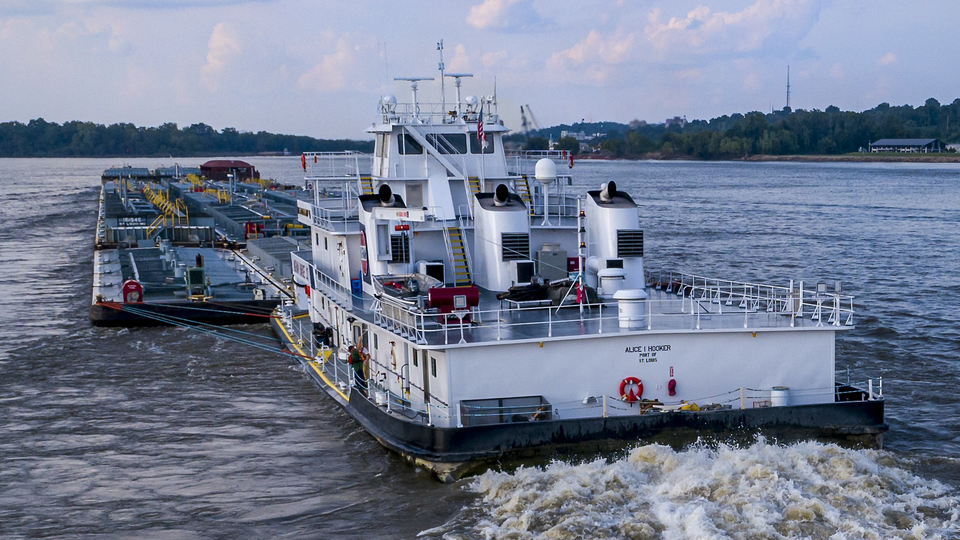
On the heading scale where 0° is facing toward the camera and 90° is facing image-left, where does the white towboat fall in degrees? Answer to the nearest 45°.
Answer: approximately 135°
